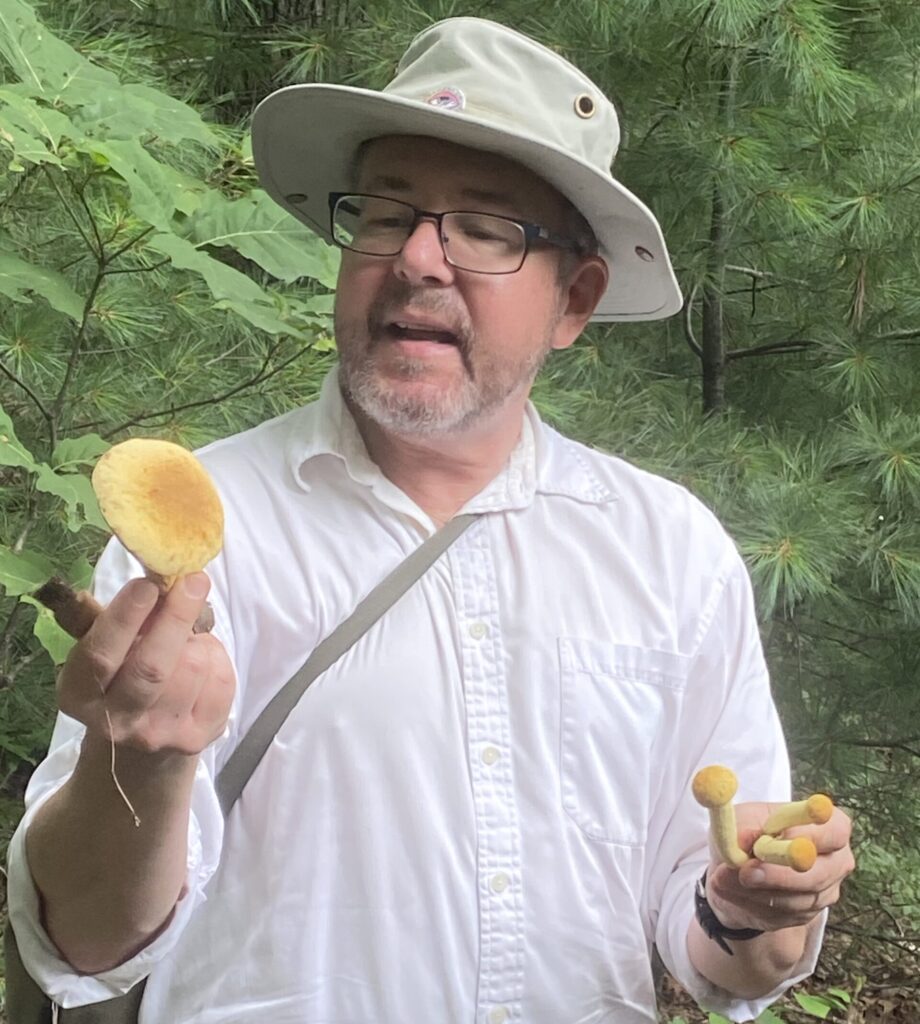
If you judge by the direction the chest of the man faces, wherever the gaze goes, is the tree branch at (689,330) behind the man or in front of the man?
behind

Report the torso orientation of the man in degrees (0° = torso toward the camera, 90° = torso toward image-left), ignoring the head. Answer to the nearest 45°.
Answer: approximately 0°
